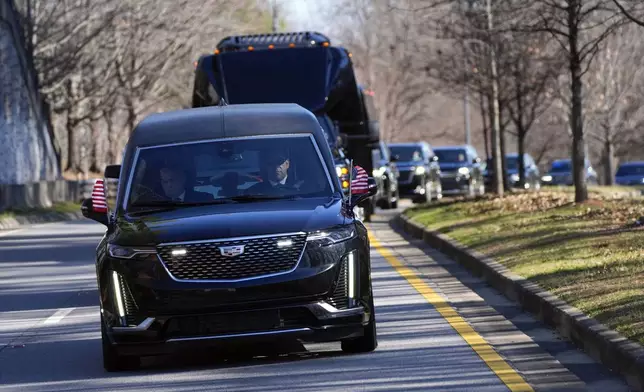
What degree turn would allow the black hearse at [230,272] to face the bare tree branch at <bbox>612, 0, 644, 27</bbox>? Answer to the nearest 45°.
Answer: approximately 135° to its left

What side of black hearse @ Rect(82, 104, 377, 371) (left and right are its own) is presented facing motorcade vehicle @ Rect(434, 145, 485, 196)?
back

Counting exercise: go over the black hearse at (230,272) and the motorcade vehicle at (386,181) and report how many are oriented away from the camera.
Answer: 0

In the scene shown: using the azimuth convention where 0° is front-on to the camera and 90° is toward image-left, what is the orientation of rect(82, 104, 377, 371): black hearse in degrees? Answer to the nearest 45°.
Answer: approximately 0°

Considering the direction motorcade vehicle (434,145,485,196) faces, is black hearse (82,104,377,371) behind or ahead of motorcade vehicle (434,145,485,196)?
ahead

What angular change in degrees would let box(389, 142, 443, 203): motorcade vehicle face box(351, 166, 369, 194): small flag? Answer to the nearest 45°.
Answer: approximately 45° to its left

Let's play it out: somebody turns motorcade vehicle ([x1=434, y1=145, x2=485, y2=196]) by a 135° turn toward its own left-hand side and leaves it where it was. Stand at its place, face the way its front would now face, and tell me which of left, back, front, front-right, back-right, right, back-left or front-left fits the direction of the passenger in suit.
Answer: right

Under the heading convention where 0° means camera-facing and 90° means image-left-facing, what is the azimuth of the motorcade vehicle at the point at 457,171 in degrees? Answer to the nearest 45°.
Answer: approximately 45°

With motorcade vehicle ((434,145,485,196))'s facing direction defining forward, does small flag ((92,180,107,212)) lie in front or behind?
in front

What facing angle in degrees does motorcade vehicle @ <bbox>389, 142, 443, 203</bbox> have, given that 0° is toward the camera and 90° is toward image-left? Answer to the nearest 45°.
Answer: approximately 45°

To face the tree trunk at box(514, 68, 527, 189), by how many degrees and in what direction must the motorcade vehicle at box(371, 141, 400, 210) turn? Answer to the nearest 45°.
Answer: approximately 135° to its left

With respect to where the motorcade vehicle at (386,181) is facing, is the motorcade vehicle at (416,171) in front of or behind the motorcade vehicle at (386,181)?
behind
